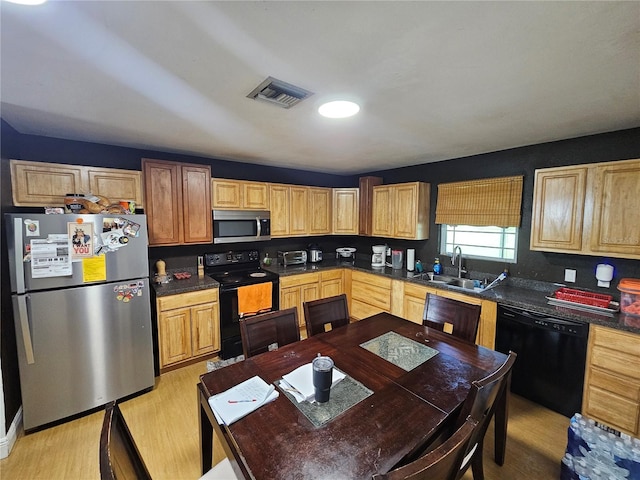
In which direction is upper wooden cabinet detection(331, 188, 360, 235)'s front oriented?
toward the camera

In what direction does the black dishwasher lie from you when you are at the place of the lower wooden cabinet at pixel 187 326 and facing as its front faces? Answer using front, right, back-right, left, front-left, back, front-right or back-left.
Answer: front

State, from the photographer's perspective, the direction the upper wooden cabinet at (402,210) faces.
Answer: facing the viewer and to the left of the viewer

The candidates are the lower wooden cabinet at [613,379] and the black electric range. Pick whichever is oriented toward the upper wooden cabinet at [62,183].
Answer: the lower wooden cabinet

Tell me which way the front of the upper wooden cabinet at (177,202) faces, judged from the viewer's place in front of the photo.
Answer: facing the viewer and to the right of the viewer

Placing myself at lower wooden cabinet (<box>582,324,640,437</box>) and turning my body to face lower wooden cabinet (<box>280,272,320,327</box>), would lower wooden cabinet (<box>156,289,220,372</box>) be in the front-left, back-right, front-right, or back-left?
front-left

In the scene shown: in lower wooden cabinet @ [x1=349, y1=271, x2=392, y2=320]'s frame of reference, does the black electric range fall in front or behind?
in front

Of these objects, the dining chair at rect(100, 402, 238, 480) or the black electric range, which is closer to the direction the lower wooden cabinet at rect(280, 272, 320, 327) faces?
the dining chair

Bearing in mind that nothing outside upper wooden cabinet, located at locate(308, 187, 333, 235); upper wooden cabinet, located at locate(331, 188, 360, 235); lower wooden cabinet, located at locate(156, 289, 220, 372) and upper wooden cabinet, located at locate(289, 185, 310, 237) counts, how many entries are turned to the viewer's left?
0

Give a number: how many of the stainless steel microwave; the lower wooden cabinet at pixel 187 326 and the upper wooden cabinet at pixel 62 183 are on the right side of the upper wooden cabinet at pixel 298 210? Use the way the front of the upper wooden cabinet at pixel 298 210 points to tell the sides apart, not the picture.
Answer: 3

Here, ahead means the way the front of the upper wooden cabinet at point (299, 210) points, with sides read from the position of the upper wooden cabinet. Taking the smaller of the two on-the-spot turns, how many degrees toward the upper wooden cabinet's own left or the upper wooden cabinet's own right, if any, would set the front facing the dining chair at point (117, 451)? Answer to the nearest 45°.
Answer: approximately 45° to the upper wooden cabinet's own right

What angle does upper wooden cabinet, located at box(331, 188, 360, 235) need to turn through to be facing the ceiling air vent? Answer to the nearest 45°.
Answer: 0° — it already faces it

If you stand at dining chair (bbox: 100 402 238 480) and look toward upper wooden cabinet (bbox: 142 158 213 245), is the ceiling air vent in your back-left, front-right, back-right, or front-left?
front-right

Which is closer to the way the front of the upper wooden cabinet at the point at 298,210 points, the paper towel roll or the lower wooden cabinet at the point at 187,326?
the paper towel roll

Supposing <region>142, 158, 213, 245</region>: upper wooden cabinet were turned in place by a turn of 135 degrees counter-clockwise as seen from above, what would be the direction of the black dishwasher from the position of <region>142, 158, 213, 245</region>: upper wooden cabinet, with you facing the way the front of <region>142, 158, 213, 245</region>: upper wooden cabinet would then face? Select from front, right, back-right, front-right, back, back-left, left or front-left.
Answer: back-right
